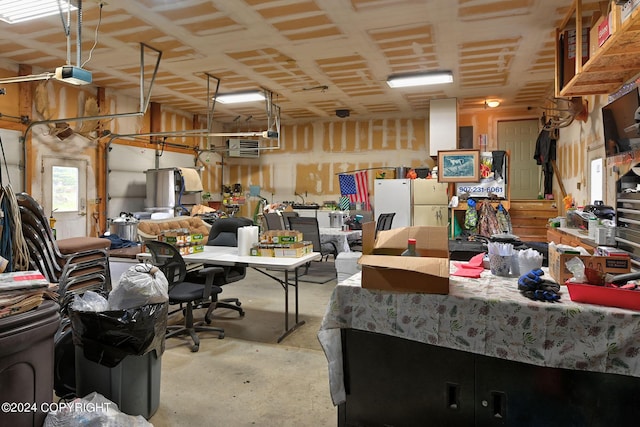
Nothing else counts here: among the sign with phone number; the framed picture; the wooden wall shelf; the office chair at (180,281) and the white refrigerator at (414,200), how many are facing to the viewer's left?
1

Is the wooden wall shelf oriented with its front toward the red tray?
no

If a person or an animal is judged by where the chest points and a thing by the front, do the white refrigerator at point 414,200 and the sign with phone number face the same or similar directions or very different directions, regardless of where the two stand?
same or similar directions

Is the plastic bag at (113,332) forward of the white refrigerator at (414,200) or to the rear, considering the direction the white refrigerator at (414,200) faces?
forward

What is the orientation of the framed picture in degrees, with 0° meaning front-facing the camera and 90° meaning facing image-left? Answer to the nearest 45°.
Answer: approximately 0°

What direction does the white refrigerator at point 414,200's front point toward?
toward the camera

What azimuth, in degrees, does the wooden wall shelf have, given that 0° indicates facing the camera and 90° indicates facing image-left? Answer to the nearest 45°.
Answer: approximately 90°

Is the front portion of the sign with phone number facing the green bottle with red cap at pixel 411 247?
yes

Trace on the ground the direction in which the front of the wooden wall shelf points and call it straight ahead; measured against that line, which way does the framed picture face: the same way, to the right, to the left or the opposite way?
to the left

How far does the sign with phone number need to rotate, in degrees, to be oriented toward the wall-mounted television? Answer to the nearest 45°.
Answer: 0° — it already faces it

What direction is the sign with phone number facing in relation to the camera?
toward the camera
